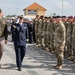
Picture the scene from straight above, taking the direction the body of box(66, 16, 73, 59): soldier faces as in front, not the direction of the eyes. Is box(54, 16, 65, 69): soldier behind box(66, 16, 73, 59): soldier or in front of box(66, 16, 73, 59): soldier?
in front

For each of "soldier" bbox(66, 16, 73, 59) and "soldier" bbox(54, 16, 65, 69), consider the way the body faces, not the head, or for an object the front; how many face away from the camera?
0

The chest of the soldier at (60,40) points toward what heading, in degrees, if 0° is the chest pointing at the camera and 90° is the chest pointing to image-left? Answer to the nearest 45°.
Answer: approximately 45°

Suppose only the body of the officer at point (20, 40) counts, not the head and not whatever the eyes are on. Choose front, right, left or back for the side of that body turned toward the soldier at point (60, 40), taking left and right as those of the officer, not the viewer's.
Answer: left

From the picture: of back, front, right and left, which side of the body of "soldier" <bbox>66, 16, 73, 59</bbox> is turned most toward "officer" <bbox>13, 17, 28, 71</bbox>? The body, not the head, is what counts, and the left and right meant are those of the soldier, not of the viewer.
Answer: front

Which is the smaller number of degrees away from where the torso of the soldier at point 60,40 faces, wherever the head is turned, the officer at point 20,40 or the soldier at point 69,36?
the officer

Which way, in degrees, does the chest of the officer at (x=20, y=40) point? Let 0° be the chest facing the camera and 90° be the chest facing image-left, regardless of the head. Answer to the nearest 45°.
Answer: approximately 0°

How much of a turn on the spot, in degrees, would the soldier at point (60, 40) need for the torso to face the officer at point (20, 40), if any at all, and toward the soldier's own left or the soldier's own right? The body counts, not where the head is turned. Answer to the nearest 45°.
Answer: approximately 45° to the soldier's own right

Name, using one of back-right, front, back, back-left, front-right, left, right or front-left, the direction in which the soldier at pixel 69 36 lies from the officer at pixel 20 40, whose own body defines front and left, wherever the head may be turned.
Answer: back-left

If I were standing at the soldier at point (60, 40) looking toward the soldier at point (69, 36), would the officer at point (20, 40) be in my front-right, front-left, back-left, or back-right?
back-left
